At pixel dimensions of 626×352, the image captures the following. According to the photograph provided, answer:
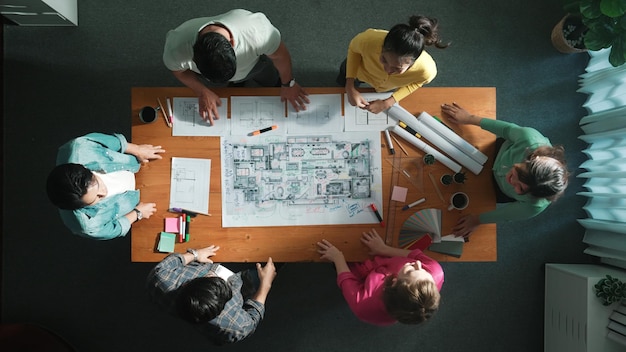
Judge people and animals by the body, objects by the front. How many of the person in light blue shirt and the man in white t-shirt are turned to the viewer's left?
0

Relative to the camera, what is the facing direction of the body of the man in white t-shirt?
toward the camera

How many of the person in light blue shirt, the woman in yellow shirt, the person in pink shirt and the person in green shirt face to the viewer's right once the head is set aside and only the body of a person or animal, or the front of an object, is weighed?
1

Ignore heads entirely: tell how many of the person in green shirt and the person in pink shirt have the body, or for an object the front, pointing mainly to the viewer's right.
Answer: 0

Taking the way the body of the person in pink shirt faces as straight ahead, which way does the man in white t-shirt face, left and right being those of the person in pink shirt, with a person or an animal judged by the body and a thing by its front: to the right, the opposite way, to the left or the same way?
the opposite way

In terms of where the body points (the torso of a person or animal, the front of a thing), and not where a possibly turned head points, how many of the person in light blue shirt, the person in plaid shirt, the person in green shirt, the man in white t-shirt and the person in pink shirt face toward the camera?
1

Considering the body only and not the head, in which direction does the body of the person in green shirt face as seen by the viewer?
to the viewer's left

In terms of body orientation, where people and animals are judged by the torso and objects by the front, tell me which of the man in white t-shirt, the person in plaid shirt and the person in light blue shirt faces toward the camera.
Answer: the man in white t-shirt

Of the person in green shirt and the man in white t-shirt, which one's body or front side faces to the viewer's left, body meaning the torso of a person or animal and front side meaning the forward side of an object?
the person in green shirt

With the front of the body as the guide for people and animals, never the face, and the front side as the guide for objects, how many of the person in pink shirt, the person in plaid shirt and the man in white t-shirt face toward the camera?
1

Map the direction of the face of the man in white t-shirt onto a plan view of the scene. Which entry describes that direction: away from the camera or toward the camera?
toward the camera

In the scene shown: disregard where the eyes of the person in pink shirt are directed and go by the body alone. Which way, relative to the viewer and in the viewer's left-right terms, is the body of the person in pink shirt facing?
facing away from the viewer and to the left of the viewer

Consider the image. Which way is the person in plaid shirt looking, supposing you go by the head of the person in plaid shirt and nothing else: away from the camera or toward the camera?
away from the camera

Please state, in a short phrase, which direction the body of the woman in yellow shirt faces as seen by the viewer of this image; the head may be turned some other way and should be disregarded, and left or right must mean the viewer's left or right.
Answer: facing the viewer and to the left of the viewer
